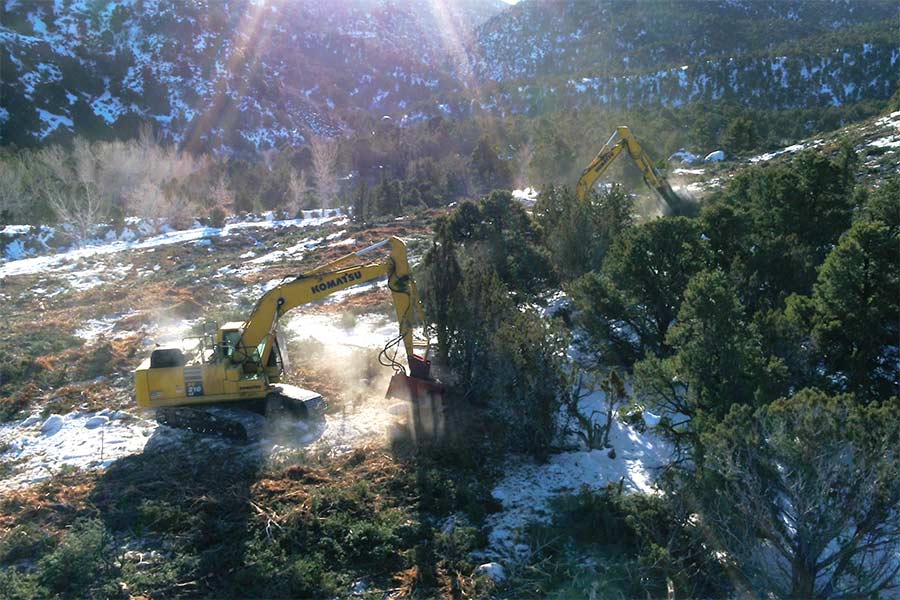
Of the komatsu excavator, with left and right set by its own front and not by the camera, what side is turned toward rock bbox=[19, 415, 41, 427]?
back

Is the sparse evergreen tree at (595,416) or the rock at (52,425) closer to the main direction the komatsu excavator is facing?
the sparse evergreen tree

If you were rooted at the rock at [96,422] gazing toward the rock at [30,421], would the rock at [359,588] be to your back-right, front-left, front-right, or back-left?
back-left

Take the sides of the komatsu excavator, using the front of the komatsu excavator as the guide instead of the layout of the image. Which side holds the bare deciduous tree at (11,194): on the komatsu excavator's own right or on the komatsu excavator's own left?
on the komatsu excavator's own left

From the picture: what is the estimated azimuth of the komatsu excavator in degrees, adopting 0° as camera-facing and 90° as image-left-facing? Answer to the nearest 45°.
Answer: approximately 270°

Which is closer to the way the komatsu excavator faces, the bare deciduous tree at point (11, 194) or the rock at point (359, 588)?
the rock

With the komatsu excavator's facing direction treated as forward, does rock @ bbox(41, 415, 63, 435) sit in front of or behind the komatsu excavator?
behind

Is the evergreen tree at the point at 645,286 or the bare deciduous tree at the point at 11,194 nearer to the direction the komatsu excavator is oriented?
the evergreen tree

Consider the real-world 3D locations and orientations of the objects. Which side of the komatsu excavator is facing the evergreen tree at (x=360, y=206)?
left

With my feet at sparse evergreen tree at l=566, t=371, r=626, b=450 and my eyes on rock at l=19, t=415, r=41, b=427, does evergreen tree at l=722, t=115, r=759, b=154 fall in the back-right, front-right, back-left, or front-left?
back-right
